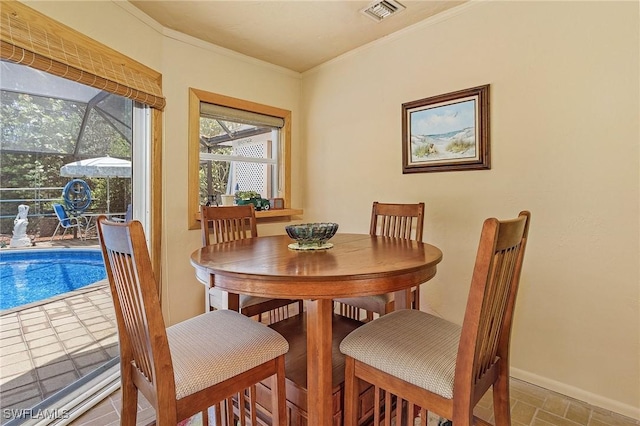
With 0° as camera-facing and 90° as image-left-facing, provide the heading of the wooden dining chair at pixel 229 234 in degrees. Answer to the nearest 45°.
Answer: approximately 315°

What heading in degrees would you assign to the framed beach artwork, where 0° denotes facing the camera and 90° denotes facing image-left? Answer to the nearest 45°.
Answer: approximately 45°

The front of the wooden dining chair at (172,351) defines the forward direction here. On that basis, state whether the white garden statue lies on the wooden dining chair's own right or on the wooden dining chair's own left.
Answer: on the wooden dining chair's own left

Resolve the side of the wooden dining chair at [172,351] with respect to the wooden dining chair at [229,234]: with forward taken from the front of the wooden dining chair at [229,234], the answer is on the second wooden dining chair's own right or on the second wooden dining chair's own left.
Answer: on the second wooden dining chair's own right

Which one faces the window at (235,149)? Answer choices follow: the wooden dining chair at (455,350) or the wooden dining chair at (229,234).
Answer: the wooden dining chair at (455,350)

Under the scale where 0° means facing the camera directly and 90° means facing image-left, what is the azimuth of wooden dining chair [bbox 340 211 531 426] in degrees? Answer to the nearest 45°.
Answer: approximately 135°
